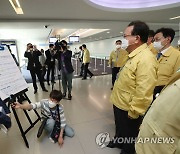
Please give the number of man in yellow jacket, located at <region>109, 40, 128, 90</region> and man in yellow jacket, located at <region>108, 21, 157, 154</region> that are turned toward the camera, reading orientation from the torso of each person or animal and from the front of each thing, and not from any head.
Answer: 1

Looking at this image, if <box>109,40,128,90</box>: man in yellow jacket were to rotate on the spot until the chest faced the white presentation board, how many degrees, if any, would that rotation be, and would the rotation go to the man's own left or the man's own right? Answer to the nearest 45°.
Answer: approximately 45° to the man's own right

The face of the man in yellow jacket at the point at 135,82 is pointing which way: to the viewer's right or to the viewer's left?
to the viewer's left

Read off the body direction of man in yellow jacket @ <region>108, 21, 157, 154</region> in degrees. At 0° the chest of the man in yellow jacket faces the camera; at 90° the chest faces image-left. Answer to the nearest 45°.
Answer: approximately 90°

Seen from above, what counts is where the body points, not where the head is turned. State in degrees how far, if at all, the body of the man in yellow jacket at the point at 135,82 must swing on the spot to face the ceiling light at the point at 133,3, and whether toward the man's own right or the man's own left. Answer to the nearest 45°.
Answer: approximately 90° to the man's own right

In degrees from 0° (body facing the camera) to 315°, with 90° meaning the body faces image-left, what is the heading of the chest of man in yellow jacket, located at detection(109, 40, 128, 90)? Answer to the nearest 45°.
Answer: approximately 0°

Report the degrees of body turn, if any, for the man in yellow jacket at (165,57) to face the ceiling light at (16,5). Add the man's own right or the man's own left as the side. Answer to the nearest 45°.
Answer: approximately 45° to the man's own right

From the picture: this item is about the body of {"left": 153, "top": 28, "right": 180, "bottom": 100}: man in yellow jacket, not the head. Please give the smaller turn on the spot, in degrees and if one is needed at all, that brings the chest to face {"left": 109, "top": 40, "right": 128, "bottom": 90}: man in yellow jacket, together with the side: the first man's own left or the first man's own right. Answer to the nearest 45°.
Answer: approximately 90° to the first man's own right
